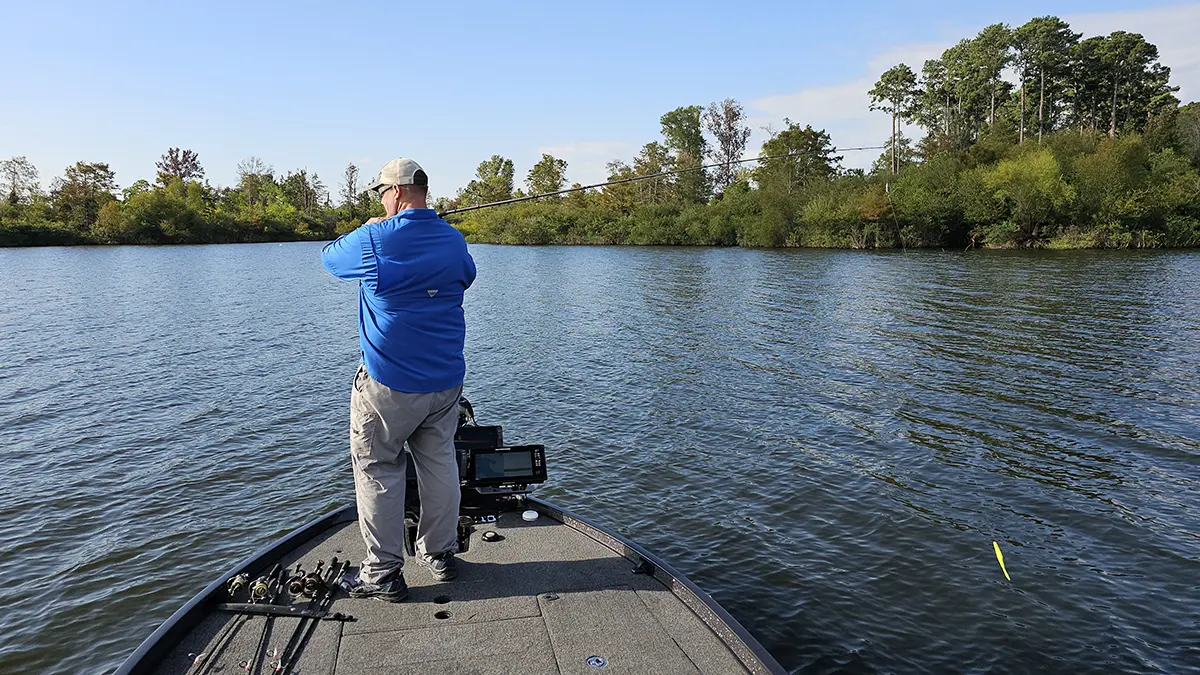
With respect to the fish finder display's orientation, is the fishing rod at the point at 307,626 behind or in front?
in front

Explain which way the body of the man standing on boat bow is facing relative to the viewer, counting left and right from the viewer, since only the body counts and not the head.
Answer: facing away from the viewer and to the left of the viewer

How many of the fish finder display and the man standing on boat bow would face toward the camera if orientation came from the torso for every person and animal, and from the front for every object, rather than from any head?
1

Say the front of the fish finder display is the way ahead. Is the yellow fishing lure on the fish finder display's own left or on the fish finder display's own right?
on the fish finder display's own left

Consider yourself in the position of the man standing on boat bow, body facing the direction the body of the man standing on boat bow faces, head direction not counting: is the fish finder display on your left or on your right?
on your right

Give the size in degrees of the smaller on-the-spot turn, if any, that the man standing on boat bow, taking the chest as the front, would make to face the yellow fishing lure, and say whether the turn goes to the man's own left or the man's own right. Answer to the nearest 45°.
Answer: approximately 135° to the man's own right

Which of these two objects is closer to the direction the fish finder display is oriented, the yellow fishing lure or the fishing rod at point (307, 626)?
the fishing rod

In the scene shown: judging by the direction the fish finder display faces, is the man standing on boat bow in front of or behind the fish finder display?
in front
